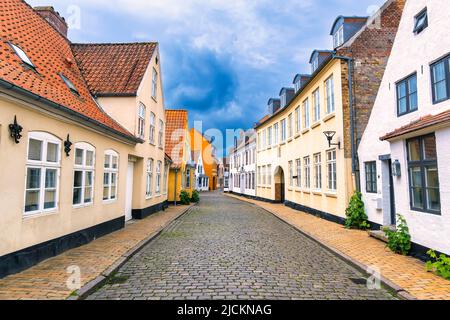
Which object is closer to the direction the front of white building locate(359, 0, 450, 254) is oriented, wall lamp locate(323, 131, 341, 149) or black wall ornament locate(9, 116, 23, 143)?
the black wall ornament

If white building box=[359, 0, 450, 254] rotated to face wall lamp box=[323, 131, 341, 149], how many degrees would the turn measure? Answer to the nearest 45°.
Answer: approximately 90° to its right

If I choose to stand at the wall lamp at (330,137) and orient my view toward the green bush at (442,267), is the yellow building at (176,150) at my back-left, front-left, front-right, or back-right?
back-right

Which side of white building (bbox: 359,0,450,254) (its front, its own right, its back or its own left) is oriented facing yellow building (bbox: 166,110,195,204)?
right

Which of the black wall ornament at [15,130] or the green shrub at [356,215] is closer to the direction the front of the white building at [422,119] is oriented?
the black wall ornament

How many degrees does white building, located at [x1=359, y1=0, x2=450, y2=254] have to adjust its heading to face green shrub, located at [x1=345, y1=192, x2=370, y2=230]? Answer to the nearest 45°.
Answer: approximately 90° to its right

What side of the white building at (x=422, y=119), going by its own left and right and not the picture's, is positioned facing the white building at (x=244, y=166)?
right

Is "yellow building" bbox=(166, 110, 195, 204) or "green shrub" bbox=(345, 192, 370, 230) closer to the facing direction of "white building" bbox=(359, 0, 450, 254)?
the yellow building

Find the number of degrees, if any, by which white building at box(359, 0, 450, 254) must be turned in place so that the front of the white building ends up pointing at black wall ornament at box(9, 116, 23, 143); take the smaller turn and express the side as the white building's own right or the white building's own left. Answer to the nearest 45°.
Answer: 0° — it already faces it

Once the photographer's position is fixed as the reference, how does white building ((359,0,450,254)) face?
facing the viewer and to the left of the viewer
